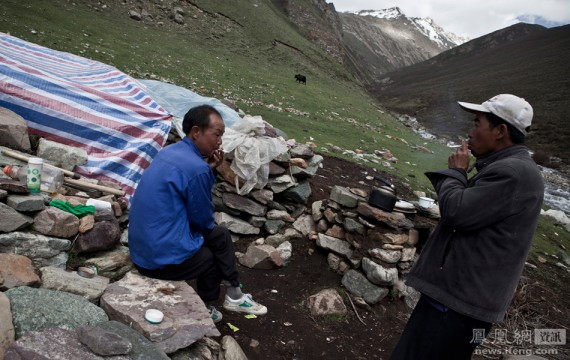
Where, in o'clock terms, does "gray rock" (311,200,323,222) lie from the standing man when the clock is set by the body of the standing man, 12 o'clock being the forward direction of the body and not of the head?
The gray rock is roughly at 2 o'clock from the standing man.

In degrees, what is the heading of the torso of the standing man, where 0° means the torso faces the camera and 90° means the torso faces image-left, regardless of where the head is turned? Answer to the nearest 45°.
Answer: approximately 90°

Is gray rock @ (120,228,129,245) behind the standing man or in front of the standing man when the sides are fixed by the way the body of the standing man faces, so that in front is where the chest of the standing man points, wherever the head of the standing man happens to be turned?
in front

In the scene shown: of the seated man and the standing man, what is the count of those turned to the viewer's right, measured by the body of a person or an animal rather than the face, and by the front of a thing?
1

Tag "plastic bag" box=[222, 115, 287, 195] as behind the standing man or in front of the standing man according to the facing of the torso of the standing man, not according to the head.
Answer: in front

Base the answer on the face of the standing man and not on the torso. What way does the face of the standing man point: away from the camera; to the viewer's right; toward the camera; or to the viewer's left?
to the viewer's left

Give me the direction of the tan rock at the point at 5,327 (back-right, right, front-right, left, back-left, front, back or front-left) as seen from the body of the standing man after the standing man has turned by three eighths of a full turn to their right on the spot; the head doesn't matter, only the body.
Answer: back

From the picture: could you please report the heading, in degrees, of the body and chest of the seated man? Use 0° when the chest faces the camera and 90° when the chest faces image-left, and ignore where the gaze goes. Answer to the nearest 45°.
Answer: approximately 270°

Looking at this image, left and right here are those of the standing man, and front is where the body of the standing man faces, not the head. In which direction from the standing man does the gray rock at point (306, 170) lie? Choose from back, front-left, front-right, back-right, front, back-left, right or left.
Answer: front-right

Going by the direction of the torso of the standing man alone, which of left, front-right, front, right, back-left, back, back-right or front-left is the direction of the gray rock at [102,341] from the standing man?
front-left

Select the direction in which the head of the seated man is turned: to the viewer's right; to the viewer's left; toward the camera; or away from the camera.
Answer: to the viewer's right

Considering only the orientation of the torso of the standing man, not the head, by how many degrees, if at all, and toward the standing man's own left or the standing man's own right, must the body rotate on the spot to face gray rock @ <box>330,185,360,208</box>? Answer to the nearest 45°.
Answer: approximately 45° to the standing man's own right

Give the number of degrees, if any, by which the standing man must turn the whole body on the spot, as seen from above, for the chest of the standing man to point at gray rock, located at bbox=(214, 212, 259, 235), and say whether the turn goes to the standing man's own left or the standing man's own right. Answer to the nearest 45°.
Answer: approximately 45° to the standing man's own right
